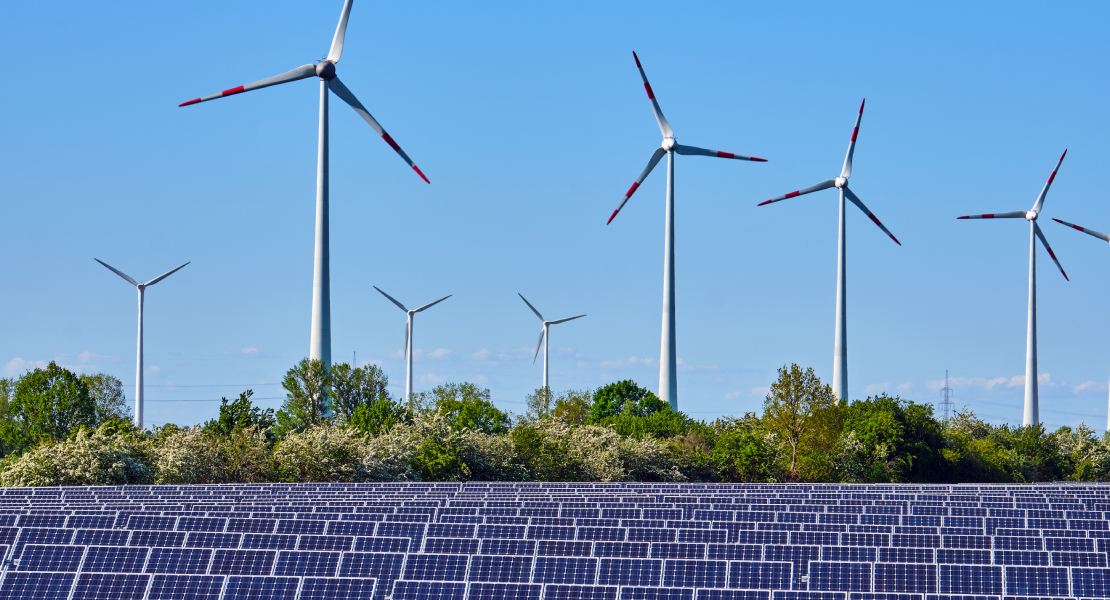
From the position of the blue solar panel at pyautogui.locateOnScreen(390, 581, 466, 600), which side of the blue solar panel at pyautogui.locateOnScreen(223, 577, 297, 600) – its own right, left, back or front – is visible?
left

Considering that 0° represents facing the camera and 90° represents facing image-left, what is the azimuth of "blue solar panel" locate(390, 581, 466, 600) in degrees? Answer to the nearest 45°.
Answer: approximately 0°

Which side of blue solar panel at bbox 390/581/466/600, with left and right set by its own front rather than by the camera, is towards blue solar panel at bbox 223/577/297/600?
right

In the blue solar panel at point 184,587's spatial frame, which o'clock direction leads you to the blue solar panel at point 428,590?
the blue solar panel at point 428,590 is roughly at 10 o'clock from the blue solar panel at point 184,587.

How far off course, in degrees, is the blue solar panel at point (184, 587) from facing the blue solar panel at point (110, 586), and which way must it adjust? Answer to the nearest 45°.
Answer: approximately 135° to its right

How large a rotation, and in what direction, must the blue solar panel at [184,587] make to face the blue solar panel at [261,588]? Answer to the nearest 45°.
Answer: approximately 45° to its left

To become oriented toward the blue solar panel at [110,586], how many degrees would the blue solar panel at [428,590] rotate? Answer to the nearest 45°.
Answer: approximately 90° to its right
